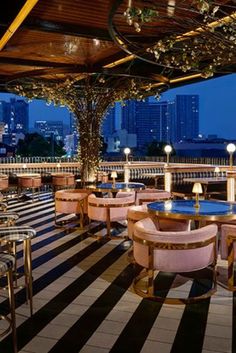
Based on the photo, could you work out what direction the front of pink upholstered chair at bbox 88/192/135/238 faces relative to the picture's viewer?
facing away from the viewer

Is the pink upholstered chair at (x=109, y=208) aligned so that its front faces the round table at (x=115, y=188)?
yes

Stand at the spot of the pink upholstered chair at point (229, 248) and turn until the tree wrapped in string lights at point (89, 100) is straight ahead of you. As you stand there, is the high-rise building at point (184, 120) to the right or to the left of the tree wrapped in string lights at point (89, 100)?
right

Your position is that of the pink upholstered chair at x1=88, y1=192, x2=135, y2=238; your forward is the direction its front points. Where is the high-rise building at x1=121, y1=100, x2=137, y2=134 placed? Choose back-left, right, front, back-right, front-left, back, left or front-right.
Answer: front

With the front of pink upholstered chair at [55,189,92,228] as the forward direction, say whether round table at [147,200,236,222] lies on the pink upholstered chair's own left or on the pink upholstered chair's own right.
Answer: on the pink upholstered chair's own right

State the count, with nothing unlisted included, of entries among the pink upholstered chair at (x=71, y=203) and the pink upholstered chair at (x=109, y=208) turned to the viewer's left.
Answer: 0

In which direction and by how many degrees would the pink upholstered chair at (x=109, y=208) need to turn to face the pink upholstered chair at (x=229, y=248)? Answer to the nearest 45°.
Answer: approximately 135° to its right

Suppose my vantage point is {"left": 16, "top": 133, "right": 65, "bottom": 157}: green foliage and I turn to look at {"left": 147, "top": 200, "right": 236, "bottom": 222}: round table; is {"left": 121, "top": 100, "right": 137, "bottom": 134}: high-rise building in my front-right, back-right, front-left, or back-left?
back-left

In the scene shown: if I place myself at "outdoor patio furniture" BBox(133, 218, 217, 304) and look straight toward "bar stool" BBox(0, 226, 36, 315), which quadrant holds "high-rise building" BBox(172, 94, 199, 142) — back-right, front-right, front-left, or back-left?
back-right

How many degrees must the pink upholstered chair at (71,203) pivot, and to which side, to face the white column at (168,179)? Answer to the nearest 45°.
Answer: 0° — it already faces it

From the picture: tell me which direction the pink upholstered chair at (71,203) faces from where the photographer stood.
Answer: facing away from the viewer and to the right of the viewer

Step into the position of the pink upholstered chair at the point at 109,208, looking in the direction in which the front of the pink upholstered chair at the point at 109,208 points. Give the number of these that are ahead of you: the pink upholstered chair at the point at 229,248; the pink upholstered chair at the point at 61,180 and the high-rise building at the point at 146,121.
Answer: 2

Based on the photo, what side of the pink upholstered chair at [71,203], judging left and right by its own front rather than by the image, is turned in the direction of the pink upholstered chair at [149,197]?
front

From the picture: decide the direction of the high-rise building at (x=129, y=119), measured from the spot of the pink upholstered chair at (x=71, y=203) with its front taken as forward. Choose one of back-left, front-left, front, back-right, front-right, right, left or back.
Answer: front-left
